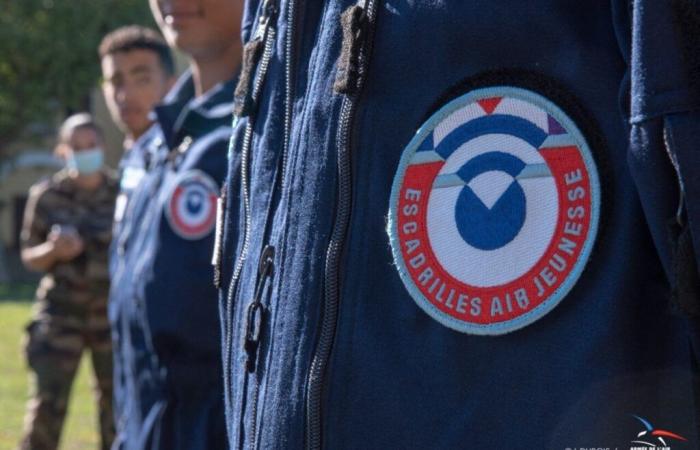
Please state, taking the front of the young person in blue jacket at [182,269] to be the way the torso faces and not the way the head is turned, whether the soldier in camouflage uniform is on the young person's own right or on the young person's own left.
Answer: on the young person's own right

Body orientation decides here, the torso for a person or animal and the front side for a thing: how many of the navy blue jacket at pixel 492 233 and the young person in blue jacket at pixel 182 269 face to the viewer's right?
0

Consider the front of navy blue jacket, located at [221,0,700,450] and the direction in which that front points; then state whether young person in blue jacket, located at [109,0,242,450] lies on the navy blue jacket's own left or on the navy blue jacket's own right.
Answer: on the navy blue jacket's own right

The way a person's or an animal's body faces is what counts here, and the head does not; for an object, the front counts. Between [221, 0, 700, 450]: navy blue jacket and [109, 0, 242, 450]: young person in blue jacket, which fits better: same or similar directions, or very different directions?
same or similar directions

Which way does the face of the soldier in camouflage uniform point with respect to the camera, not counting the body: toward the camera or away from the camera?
toward the camera

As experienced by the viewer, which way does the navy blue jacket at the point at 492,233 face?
facing the viewer and to the left of the viewer
